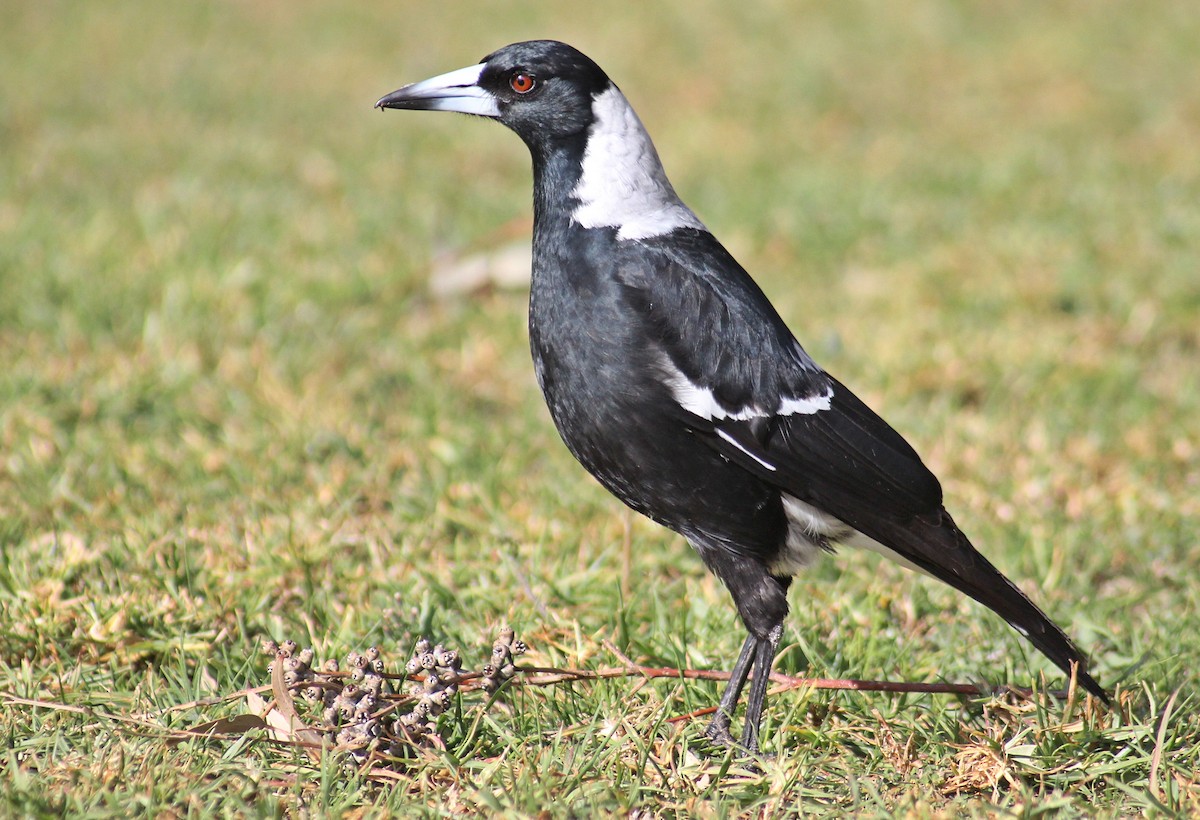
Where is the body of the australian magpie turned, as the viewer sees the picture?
to the viewer's left
